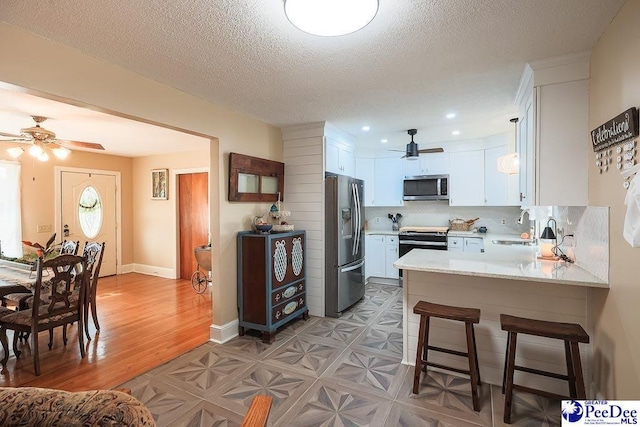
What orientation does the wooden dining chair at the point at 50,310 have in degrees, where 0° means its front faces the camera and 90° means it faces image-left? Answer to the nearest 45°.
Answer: approximately 135°

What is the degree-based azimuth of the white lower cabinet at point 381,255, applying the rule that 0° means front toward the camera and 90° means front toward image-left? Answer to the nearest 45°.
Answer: approximately 0°

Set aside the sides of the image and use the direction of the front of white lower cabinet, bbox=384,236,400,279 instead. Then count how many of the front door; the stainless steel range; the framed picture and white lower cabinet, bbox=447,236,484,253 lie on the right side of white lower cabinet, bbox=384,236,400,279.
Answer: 2

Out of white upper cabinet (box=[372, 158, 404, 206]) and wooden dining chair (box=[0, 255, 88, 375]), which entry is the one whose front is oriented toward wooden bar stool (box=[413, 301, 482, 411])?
the white upper cabinet

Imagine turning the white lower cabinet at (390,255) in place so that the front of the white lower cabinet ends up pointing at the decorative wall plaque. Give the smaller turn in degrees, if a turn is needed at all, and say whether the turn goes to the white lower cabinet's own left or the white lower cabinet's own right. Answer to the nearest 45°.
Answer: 0° — it already faces it

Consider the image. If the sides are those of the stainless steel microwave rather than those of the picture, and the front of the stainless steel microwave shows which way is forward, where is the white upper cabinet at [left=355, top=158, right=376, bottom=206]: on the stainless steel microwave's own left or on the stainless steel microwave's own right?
on the stainless steel microwave's own right

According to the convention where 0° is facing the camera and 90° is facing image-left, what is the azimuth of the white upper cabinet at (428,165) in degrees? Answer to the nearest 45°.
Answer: approximately 0°

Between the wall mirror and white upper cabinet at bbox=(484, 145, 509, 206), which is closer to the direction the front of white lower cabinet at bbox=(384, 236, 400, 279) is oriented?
the wall mirror

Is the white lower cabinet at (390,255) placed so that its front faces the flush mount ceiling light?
yes
